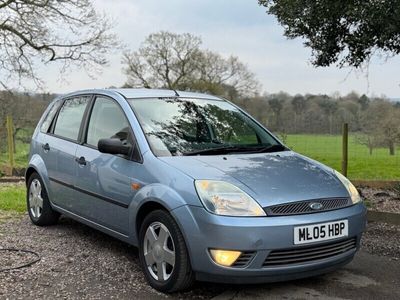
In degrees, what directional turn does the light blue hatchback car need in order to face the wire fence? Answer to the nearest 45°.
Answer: approximately 135° to its left

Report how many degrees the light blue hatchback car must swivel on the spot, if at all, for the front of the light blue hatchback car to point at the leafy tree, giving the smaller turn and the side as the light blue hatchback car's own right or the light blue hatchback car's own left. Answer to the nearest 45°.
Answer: approximately 90° to the light blue hatchback car's own left

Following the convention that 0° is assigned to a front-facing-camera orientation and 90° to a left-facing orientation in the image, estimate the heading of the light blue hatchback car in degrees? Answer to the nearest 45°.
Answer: approximately 315°

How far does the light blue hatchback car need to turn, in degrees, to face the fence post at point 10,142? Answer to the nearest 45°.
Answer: approximately 180°

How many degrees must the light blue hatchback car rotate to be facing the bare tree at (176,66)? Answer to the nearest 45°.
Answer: approximately 135° to its left
